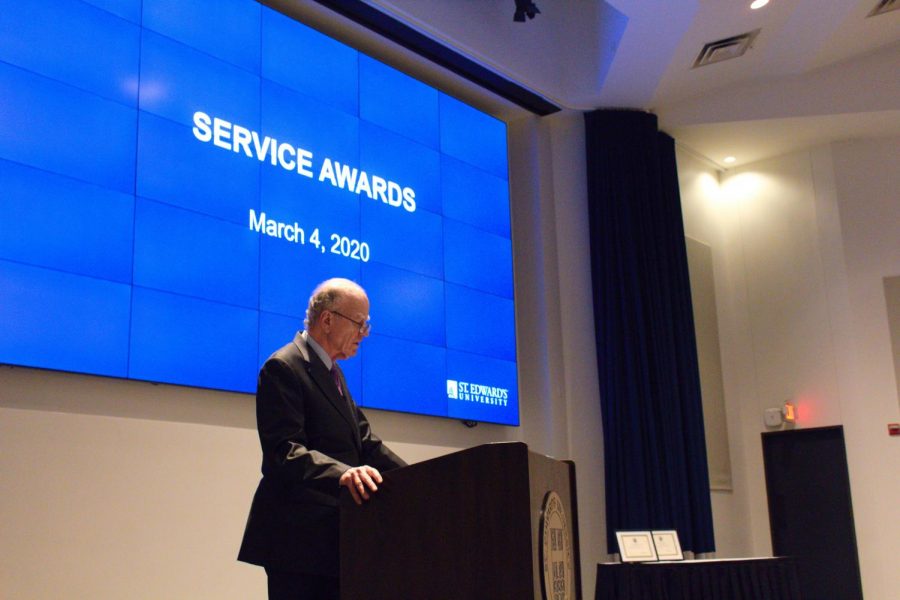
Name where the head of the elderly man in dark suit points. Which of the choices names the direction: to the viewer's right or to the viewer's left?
to the viewer's right

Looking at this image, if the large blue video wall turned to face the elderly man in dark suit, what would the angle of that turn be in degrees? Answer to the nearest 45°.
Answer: approximately 45° to its right

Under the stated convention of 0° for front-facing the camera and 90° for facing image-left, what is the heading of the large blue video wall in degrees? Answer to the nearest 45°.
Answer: approximately 315°

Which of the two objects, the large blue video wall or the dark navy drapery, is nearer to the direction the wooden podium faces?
the dark navy drapery

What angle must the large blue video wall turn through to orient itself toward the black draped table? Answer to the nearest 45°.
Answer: approximately 45° to its left

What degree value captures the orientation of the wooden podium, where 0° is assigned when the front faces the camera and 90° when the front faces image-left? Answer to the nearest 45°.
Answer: approximately 270°

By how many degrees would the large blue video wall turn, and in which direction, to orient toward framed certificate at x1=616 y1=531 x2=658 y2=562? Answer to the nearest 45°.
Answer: approximately 45° to its left
